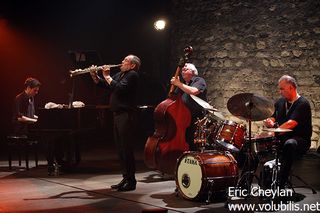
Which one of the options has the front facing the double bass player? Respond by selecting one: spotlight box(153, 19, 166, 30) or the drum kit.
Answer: the spotlight

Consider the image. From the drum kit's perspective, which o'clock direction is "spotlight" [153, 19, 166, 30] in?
The spotlight is roughly at 4 o'clock from the drum kit.

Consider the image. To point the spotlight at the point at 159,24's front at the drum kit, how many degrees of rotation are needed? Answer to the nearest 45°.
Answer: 0° — it already faces it

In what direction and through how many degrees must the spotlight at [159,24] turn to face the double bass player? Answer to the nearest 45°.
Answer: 0° — it already faces them

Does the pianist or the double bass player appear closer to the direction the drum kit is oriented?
the pianist

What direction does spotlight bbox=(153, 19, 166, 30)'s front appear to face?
toward the camera

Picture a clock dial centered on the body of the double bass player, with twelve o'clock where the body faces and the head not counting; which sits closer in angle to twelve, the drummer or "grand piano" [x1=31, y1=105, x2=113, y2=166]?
the grand piano

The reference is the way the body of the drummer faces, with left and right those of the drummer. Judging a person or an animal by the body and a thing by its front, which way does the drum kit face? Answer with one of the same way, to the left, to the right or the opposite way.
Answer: the same way

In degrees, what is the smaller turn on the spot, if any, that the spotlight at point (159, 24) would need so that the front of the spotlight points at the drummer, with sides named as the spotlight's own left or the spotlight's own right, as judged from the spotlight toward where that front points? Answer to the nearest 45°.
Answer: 0° — it already faces them

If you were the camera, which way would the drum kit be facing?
facing the viewer and to the left of the viewer

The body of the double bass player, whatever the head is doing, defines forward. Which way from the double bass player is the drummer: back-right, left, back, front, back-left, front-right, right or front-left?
back-left

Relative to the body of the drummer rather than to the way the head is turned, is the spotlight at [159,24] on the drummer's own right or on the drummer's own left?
on the drummer's own right

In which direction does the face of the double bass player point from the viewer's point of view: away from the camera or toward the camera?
toward the camera

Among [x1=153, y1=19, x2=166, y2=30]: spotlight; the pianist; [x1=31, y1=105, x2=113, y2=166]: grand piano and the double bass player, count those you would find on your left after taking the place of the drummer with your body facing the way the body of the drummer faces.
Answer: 0
